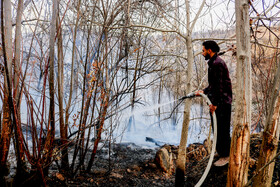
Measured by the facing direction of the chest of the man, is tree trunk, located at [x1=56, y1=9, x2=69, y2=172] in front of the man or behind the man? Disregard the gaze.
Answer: in front

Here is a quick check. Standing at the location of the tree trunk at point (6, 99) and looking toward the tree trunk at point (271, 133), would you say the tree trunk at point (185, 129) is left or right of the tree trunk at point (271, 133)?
left

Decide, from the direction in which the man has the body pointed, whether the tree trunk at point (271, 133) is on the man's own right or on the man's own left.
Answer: on the man's own left

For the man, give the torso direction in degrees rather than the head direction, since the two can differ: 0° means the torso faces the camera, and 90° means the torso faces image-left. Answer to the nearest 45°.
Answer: approximately 90°

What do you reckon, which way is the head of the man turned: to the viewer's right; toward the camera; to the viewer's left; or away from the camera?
to the viewer's left

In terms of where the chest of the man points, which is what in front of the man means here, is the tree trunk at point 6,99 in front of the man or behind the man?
in front
